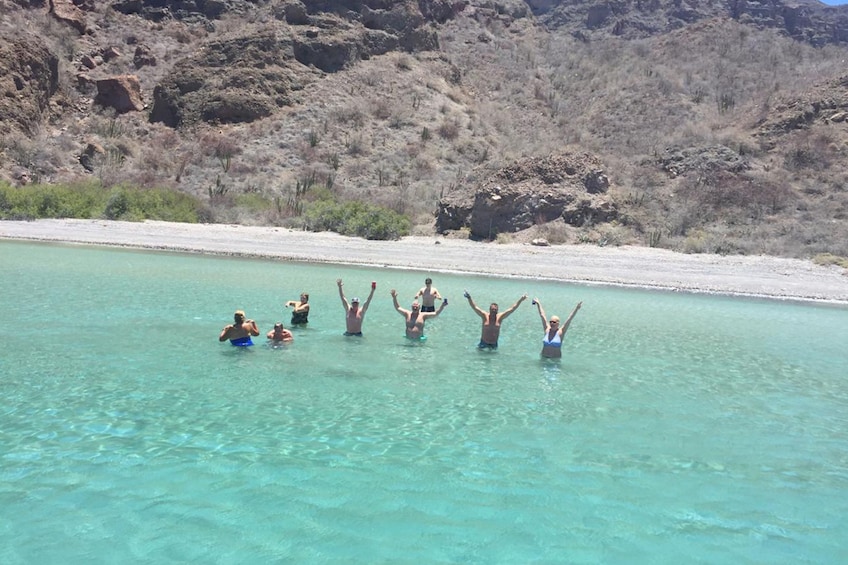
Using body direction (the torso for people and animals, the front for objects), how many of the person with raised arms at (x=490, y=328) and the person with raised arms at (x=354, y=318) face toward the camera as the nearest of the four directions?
2

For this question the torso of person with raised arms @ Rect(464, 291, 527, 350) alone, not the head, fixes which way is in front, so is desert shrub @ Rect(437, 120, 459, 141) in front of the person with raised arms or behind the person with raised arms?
behind

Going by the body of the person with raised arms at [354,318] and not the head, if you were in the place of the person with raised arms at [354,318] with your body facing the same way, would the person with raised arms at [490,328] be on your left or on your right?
on your left

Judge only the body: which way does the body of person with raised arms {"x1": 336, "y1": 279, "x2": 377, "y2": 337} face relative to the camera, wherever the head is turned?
toward the camera

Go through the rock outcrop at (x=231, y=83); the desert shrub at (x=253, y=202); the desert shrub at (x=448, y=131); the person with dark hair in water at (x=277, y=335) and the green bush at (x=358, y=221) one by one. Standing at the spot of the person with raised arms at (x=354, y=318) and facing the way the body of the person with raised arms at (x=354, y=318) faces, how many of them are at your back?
4

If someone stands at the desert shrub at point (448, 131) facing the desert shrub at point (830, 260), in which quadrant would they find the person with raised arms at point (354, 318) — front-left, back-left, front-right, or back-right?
front-right

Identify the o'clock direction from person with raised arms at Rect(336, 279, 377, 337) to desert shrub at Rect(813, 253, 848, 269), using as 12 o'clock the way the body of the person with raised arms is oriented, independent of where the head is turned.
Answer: The desert shrub is roughly at 8 o'clock from the person with raised arms.

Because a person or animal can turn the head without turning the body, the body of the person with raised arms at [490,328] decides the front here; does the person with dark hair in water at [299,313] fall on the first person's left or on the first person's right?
on the first person's right

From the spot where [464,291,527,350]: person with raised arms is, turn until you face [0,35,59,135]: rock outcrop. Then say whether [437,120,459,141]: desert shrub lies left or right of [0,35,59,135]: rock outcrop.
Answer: right

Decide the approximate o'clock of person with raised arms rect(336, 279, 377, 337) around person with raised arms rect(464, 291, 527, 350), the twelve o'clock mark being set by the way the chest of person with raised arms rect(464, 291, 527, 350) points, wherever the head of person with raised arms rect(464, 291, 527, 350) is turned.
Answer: person with raised arms rect(336, 279, 377, 337) is roughly at 3 o'clock from person with raised arms rect(464, 291, 527, 350).

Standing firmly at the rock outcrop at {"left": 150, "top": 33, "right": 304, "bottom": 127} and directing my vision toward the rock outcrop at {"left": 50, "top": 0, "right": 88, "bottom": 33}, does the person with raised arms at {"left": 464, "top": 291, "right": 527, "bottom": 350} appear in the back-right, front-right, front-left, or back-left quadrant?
back-left

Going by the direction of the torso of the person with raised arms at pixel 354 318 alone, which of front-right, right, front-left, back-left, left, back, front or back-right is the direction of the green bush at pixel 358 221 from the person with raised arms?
back

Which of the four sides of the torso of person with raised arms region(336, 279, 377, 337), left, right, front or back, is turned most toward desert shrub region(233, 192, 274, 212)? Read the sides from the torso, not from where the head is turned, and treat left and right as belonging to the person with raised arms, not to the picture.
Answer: back

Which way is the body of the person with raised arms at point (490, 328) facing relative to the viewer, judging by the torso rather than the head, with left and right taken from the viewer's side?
facing the viewer

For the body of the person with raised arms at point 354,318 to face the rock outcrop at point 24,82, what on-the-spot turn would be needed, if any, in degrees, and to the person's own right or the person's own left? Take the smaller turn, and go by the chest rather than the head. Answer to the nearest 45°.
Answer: approximately 135° to the person's own right
